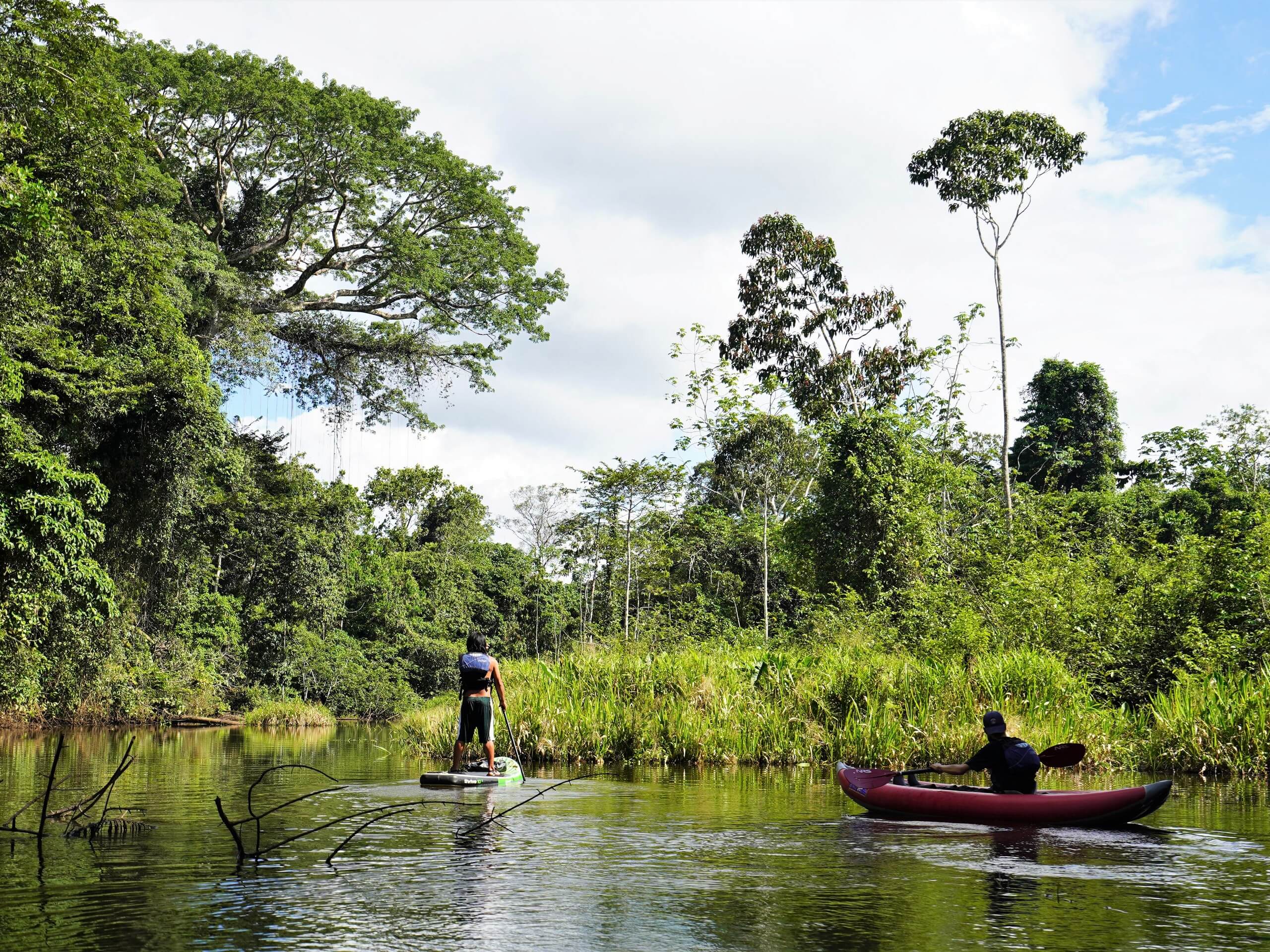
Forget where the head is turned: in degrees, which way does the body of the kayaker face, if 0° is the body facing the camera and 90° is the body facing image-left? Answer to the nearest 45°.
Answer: approximately 135°

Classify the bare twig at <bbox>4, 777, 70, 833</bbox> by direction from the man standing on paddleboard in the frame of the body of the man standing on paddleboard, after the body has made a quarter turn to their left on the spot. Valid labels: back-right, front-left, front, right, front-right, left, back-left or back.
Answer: front-left

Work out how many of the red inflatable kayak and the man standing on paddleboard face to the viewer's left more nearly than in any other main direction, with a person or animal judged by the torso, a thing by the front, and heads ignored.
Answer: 1

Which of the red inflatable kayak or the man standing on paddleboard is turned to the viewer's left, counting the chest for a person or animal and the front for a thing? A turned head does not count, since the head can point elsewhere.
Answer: the red inflatable kayak

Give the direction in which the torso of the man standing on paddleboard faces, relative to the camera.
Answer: away from the camera

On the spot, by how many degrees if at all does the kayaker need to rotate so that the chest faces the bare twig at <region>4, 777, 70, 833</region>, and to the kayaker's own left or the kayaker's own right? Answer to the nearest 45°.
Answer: approximately 45° to the kayaker's own left

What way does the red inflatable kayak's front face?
to the viewer's left

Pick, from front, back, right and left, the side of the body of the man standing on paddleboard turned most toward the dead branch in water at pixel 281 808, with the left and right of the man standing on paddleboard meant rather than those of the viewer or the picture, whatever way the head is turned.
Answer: back

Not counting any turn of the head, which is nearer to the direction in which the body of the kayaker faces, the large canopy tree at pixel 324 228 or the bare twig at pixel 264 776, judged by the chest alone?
the large canopy tree
